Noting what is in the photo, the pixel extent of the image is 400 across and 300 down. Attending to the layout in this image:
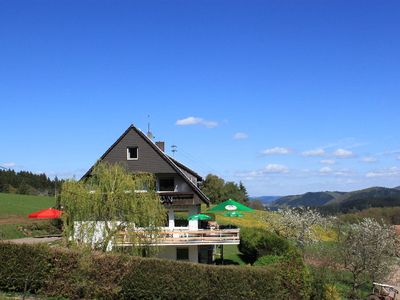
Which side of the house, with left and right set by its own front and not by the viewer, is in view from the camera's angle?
front

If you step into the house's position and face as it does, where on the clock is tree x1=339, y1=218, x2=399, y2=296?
The tree is roughly at 10 o'clock from the house.

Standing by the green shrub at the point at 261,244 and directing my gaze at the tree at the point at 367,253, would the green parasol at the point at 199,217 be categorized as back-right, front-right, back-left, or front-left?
back-left

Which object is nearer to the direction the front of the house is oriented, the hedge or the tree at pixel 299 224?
the hedge

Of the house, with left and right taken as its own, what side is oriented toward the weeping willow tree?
front

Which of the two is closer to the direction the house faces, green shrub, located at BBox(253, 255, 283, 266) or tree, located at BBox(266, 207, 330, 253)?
the green shrub

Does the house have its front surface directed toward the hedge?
yes

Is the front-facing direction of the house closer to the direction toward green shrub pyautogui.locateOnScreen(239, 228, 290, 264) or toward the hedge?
the hedge

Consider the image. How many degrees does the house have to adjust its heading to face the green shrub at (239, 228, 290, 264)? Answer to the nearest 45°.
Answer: approximately 45° to its left

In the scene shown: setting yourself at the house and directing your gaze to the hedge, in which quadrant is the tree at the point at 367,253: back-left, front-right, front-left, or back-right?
front-left

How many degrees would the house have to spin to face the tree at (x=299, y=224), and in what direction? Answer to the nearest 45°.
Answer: approximately 135° to its left

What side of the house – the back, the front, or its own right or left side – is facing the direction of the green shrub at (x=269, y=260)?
left
